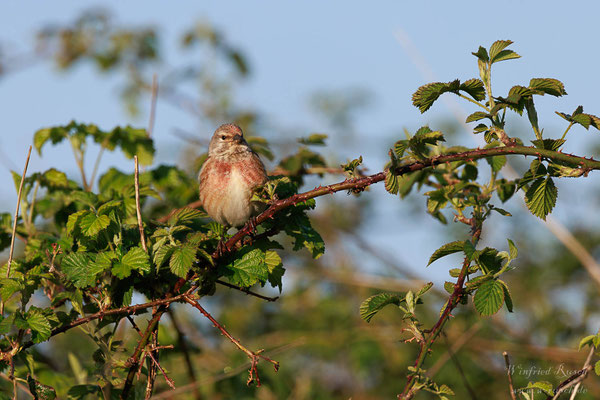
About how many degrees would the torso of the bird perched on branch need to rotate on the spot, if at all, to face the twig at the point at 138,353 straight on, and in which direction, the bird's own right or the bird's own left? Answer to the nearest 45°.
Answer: approximately 90° to the bird's own right

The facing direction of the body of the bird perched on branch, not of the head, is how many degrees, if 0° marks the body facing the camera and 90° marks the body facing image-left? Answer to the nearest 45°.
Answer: approximately 0°
